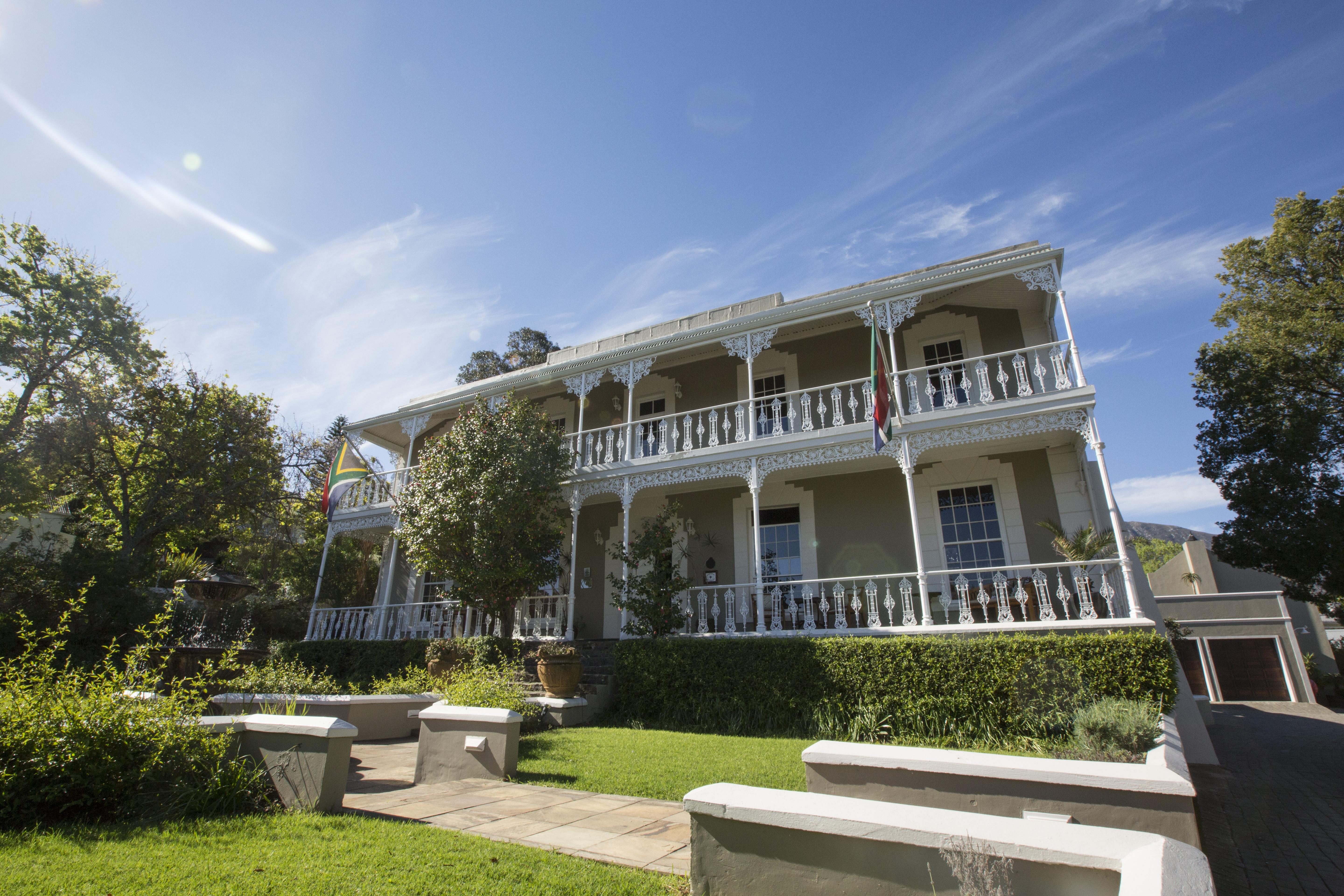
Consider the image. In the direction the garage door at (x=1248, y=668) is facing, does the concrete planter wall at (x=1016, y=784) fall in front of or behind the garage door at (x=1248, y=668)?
in front

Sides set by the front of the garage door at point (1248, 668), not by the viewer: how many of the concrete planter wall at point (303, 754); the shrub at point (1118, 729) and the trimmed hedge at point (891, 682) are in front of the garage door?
3

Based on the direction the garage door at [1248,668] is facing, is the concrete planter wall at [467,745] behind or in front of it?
in front

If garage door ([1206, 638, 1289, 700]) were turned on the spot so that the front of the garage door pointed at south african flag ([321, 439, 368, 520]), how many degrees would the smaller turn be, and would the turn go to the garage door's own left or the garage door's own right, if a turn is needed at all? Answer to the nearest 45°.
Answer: approximately 45° to the garage door's own right

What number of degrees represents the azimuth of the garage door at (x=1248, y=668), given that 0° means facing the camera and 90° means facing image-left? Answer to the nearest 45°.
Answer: approximately 0°

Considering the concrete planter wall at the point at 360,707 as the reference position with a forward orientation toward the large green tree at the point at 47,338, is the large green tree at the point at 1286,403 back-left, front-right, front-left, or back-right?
back-right

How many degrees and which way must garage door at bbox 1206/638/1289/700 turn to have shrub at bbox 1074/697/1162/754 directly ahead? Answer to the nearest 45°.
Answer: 0° — it already faces it

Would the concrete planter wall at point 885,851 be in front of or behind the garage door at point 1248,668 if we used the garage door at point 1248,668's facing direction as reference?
in front

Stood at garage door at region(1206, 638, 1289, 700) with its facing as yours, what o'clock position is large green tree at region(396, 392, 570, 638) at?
The large green tree is roughly at 1 o'clock from the garage door.
